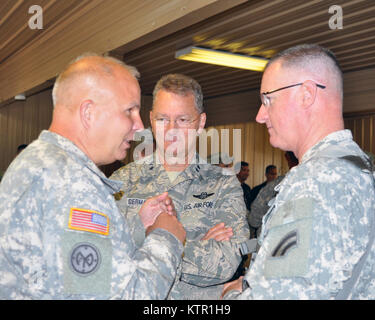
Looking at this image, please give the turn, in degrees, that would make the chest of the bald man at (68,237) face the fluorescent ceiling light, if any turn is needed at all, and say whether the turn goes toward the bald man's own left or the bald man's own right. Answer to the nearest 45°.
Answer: approximately 90° to the bald man's own left

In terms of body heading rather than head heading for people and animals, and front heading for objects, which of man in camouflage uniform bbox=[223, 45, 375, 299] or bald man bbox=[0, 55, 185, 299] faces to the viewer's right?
the bald man

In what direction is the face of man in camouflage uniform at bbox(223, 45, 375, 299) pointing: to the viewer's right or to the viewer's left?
to the viewer's left

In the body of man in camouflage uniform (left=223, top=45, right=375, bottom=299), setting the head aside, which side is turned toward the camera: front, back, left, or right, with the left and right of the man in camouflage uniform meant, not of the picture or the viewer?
left

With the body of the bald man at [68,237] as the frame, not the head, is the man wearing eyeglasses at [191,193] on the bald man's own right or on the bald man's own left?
on the bald man's own left

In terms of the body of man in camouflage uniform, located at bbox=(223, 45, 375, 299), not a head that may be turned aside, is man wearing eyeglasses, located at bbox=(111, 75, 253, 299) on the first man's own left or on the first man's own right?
on the first man's own right

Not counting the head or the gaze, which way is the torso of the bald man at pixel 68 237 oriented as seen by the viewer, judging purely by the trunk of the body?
to the viewer's right

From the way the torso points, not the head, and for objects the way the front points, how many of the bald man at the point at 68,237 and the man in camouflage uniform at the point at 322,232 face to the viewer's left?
1

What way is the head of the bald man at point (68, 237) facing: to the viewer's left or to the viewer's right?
to the viewer's right

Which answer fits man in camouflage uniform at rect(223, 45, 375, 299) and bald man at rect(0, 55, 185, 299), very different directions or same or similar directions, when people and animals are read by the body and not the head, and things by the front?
very different directions
